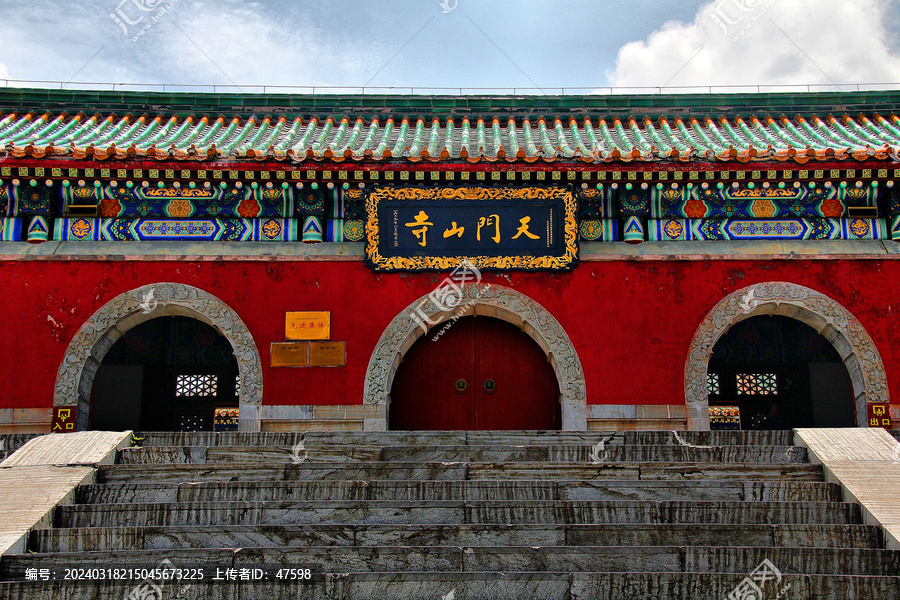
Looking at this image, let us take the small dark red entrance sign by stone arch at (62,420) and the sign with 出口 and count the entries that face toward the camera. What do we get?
2

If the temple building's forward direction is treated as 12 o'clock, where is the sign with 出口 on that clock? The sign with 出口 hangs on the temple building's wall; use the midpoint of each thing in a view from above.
The sign with 出口 is roughly at 9 o'clock from the temple building.

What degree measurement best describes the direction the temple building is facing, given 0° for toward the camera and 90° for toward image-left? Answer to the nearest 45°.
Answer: approximately 0°

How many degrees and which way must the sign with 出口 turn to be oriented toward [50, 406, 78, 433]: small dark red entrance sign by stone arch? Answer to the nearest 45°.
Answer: approximately 45° to its right

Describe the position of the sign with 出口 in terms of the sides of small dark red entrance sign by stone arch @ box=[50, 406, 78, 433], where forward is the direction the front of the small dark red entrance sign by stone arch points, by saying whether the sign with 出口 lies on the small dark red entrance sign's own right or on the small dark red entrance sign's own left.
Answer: on the small dark red entrance sign's own left

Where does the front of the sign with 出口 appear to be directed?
toward the camera
